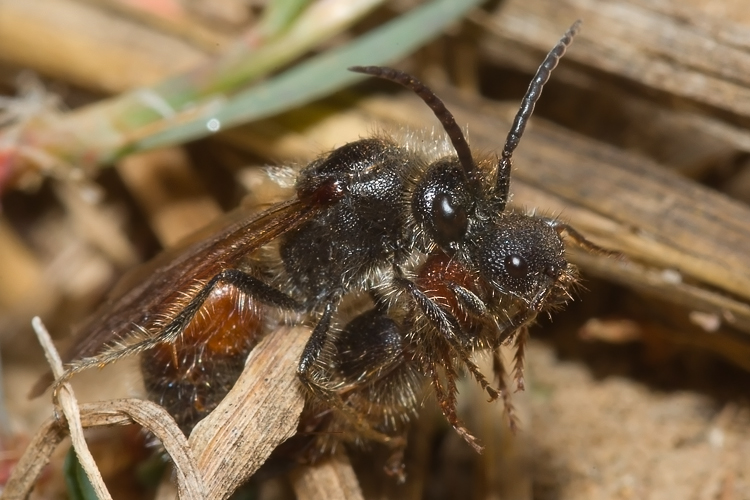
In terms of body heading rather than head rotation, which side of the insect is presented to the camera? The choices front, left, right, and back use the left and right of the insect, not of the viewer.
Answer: right

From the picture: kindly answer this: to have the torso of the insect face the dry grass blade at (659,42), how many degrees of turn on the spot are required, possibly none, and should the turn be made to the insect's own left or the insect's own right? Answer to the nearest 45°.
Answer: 0° — it already faces it

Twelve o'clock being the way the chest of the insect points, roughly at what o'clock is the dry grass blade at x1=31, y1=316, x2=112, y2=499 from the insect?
The dry grass blade is roughly at 6 o'clock from the insect.
